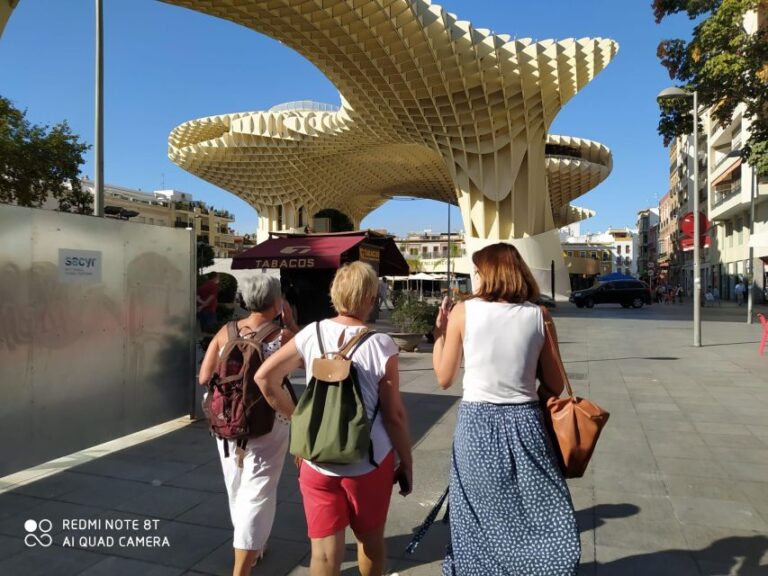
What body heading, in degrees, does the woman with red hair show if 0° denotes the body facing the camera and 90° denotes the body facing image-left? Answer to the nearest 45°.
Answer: approximately 180°

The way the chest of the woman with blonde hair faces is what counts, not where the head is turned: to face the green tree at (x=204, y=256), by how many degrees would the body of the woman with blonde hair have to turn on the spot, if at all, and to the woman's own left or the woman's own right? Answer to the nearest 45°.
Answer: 0° — they already face it

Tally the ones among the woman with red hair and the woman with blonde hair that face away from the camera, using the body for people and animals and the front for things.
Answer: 2

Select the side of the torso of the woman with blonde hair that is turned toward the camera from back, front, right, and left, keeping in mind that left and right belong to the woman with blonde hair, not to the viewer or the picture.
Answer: back

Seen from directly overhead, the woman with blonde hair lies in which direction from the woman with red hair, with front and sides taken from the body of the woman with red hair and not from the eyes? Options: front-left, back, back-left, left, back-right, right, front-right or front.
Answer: left

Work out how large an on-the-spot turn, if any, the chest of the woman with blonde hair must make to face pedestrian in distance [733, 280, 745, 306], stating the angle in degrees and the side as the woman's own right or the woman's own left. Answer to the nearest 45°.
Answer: approximately 45° to the woman's own right

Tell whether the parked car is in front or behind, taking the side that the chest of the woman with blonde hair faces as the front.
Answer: in front

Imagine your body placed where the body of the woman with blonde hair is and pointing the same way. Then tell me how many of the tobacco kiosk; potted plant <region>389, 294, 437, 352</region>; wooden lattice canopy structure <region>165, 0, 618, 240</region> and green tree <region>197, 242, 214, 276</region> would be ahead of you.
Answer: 4

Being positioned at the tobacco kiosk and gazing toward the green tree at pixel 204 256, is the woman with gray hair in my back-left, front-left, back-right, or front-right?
back-left

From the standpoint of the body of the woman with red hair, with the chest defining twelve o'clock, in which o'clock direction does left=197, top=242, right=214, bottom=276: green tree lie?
The green tree is roughly at 11 o'clock from the woman with red hair.

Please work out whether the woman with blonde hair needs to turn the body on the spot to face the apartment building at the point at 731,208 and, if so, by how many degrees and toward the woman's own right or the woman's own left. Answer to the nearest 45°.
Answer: approximately 45° to the woman's own right

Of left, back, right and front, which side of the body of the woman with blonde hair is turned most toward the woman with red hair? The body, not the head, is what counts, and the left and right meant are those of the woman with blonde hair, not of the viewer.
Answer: right
